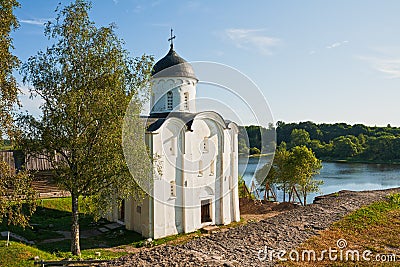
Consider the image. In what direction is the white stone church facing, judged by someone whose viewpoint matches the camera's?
facing the viewer and to the right of the viewer

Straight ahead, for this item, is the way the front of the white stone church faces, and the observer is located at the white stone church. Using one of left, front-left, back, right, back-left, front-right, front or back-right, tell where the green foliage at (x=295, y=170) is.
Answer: left

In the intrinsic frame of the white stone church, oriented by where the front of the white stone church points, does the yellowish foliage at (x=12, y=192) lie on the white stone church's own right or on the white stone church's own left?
on the white stone church's own right

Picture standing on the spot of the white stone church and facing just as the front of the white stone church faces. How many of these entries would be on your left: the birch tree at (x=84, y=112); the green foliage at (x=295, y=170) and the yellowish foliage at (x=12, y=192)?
1

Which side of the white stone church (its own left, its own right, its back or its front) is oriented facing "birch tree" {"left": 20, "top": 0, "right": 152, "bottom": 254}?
right
